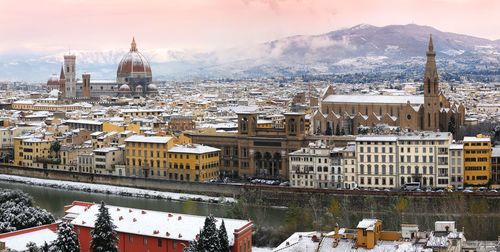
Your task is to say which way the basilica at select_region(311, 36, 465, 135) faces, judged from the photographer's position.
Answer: facing to the left of the viewer

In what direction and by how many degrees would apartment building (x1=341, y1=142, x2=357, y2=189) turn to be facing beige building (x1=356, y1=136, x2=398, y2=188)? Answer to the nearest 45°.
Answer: approximately 90° to its left

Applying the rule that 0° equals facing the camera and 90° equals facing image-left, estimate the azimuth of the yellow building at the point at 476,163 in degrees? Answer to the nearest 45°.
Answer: approximately 0°

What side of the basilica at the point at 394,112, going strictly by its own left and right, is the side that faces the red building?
left

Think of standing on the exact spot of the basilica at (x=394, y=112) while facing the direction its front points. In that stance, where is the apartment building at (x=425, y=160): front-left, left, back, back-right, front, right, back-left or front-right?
left

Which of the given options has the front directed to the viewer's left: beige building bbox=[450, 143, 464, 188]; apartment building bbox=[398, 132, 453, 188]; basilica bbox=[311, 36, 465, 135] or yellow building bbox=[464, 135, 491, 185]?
the basilica

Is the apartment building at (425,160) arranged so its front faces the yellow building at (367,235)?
yes

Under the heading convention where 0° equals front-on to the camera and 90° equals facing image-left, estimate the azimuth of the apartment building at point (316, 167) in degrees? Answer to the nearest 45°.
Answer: approximately 0°

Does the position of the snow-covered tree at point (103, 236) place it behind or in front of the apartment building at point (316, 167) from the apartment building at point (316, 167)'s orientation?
in front

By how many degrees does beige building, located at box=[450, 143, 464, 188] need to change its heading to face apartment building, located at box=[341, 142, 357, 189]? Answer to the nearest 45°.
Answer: approximately 90° to its right
